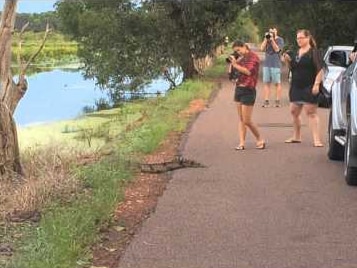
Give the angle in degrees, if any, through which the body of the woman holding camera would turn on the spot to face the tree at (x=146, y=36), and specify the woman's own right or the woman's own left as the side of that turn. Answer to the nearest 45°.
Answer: approximately 90° to the woman's own right

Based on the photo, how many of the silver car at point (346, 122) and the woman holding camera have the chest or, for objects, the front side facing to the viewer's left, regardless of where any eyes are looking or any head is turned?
1

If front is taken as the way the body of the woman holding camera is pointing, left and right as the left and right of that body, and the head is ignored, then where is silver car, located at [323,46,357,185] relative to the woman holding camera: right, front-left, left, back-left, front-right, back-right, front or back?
back-left

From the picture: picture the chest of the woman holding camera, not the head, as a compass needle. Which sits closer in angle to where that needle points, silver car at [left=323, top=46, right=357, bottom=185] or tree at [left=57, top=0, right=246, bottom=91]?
the tree

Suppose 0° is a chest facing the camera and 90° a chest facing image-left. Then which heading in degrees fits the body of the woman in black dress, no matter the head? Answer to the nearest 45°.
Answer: approximately 45°

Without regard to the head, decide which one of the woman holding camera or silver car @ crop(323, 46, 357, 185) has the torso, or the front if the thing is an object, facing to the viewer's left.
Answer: the woman holding camera

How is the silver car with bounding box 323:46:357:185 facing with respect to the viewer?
away from the camera

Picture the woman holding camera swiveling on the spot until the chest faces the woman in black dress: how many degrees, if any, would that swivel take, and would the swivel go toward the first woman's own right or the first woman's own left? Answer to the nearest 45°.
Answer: approximately 180°

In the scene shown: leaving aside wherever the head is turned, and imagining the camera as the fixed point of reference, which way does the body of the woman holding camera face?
to the viewer's left
